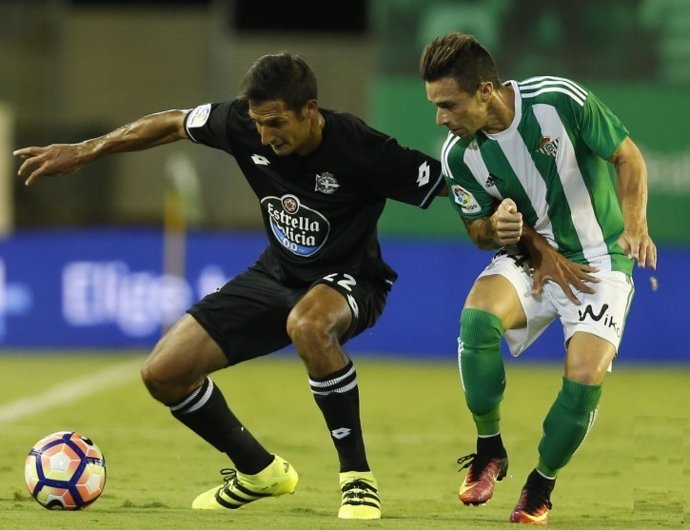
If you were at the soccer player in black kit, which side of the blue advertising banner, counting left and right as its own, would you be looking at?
front

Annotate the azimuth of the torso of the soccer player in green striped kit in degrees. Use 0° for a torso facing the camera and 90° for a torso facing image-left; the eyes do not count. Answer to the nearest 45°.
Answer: approximately 45°

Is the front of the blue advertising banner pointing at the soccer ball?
yes

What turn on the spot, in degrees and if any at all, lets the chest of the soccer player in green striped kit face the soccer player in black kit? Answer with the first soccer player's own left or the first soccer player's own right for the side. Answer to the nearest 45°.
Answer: approximately 45° to the first soccer player's own right

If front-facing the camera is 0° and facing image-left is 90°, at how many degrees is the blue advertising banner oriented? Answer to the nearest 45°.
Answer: approximately 0°

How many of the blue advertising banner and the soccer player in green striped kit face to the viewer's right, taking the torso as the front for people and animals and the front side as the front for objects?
0
